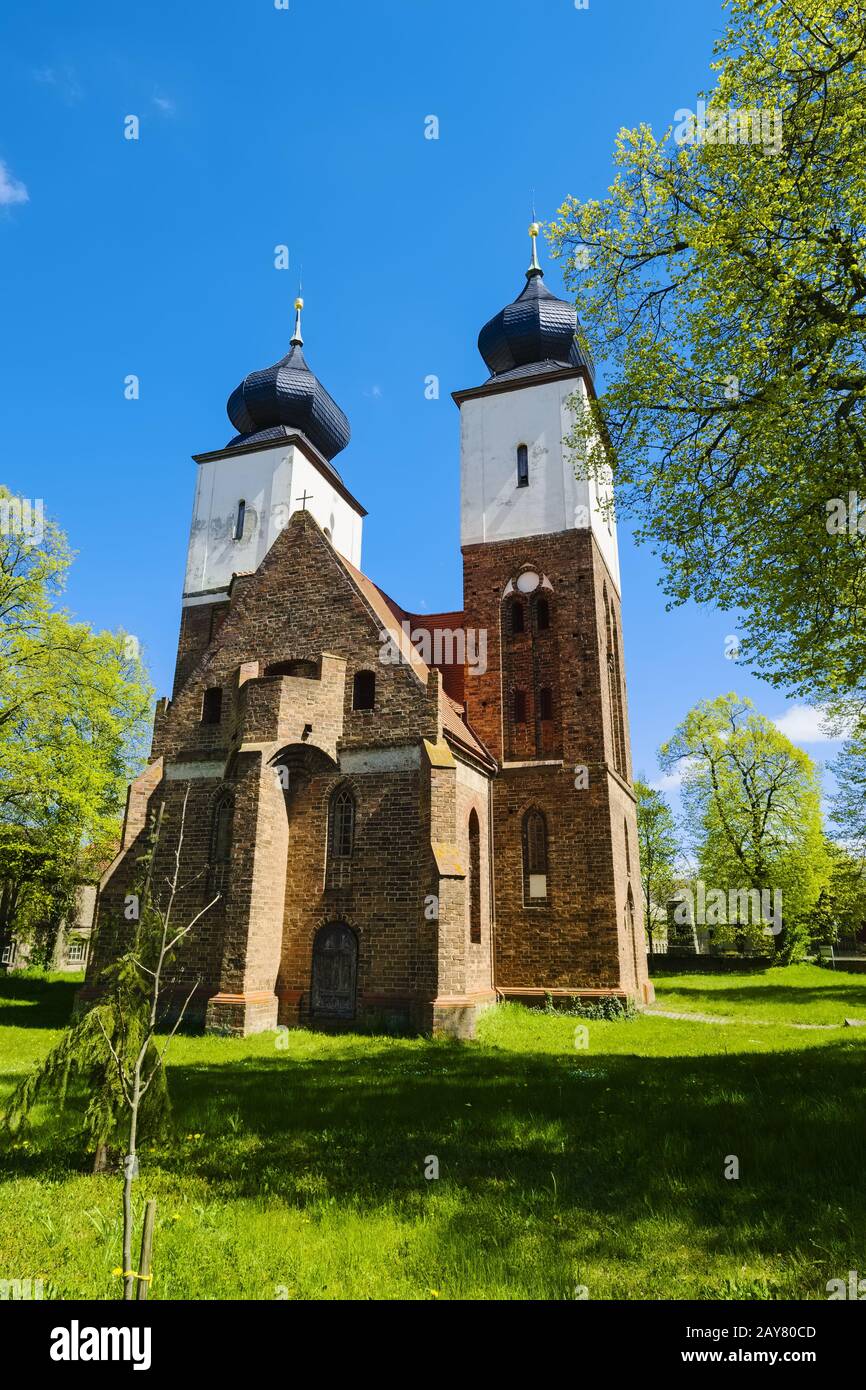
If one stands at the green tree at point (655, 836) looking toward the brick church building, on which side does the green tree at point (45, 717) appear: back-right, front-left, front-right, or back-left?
front-right

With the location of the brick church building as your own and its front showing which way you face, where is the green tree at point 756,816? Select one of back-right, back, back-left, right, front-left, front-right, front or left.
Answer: back-left

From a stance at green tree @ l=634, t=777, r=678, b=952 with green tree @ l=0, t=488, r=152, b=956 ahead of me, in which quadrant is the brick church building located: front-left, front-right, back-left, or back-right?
front-left

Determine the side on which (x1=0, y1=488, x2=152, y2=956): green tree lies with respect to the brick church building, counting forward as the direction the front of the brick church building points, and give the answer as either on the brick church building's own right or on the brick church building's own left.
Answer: on the brick church building's own right

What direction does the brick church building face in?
toward the camera

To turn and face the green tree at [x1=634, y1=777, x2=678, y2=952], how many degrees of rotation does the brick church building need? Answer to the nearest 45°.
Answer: approximately 135° to its left
